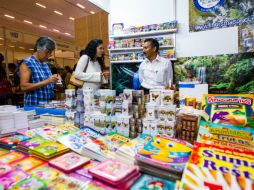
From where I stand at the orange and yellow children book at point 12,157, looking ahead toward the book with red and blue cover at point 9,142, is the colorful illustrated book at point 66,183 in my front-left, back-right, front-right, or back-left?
back-right

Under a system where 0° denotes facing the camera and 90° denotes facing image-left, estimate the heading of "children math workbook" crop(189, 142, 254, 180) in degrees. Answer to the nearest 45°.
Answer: approximately 0°

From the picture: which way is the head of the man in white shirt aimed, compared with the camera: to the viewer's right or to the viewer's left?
to the viewer's left

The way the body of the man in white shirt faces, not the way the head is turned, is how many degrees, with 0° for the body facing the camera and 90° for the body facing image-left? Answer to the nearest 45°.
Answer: approximately 45°

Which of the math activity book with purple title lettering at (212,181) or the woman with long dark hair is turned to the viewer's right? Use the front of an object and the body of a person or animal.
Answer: the woman with long dark hair

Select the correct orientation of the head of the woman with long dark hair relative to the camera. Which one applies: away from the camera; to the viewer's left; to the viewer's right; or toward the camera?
to the viewer's right

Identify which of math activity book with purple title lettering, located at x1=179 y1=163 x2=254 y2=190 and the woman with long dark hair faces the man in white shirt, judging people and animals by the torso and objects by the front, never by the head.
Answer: the woman with long dark hair
